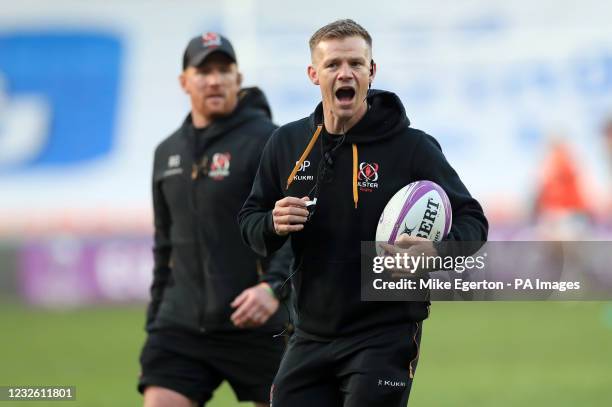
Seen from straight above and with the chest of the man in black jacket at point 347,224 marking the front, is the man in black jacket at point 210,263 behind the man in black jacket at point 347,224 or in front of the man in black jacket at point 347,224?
behind

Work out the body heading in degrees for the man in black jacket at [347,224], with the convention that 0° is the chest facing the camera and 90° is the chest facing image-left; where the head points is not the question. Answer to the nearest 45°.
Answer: approximately 0°

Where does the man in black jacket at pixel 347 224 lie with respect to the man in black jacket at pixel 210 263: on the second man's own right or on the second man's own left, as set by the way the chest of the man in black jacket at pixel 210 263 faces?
on the second man's own left

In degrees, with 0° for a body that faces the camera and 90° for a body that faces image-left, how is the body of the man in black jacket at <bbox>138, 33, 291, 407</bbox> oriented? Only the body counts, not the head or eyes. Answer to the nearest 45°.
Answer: approximately 45°
